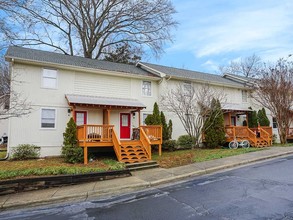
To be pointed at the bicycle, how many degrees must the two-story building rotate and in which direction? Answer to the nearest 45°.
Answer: approximately 45° to its left

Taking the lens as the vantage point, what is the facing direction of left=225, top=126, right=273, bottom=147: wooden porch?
facing the viewer and to the right of the viewer

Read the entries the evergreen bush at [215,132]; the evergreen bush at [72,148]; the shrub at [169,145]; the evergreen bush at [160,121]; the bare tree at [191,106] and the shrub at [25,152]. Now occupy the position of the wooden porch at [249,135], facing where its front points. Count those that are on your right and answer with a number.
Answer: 6

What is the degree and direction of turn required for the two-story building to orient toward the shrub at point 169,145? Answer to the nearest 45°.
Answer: approximately 45° to its left

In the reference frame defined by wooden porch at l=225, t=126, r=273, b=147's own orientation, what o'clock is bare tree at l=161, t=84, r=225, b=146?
The bare tree is roughly at 3 o'clock from the wooden porch.

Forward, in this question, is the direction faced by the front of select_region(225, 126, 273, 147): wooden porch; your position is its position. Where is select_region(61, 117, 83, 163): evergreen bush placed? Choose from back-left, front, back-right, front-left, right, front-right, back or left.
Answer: right

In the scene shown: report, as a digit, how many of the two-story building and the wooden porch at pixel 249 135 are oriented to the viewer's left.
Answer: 0

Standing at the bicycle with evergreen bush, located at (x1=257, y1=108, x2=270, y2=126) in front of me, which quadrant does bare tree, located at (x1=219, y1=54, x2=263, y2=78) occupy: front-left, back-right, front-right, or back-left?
front-left

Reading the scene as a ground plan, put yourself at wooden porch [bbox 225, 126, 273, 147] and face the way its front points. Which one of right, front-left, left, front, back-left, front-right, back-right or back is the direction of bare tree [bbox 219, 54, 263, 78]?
back-left

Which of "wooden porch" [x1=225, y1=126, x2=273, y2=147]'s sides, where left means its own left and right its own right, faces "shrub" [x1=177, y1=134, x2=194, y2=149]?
right
